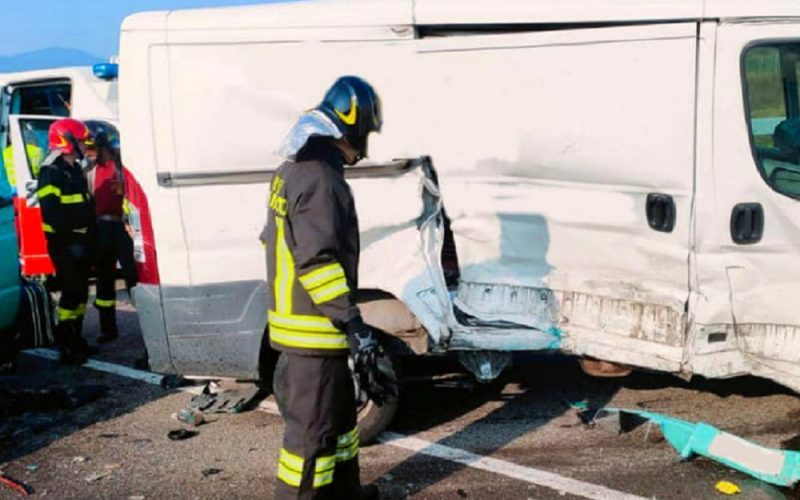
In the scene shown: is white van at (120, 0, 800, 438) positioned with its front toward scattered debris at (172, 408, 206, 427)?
no

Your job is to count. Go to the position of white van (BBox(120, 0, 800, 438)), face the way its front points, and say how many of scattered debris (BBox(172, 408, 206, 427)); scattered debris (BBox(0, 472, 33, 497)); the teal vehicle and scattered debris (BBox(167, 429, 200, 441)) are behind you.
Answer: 4

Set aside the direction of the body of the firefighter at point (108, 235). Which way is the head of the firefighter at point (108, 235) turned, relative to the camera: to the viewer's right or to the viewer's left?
to the viewer's left

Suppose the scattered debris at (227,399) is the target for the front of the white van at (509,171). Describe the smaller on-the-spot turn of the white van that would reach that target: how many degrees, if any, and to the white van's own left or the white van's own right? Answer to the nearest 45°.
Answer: approximately 180°

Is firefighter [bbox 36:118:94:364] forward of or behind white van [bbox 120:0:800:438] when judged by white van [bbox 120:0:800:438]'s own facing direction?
behind

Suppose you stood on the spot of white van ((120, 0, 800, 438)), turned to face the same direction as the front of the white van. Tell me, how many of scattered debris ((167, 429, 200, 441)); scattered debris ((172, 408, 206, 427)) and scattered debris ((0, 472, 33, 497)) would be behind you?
3

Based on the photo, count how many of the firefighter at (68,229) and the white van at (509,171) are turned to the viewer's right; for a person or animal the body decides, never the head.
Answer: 2

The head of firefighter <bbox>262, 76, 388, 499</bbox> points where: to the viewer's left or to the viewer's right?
to the viewer's right

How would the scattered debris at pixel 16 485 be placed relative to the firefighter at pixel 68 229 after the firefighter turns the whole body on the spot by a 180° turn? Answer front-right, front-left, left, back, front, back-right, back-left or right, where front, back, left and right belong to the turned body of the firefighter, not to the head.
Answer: left

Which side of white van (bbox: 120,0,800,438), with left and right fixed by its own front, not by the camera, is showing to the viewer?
right

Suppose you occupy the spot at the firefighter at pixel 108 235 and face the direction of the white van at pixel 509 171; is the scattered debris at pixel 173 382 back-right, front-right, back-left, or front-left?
front-right
